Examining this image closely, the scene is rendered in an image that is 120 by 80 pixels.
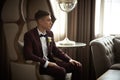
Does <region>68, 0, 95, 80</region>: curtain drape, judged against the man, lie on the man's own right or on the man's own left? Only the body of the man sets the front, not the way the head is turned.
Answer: on the man's own left

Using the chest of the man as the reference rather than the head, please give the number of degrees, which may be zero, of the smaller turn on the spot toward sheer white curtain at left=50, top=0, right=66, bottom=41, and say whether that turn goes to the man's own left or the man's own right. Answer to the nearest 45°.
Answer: approximately 135° to the man's own left

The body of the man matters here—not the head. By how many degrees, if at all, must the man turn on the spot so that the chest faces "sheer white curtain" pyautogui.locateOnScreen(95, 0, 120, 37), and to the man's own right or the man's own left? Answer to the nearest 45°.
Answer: approximately 90° to the man's own left

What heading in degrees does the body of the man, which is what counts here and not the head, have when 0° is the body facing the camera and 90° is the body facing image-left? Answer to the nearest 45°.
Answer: approximately 315°
